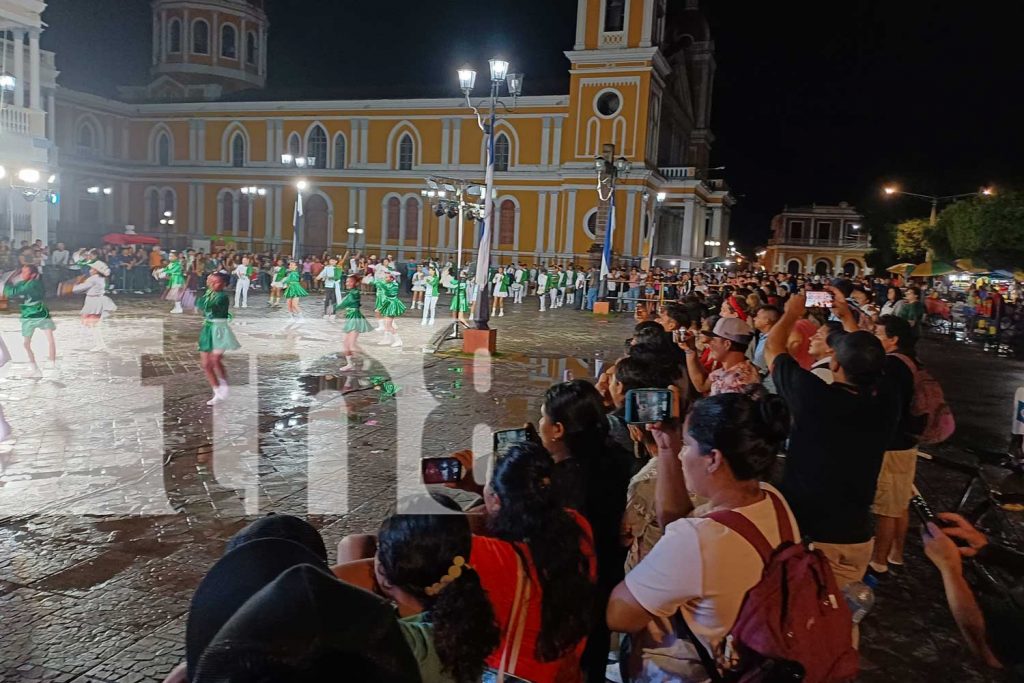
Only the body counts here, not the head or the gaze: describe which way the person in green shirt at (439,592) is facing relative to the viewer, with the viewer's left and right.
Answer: facing away from the viewer and to the left of the viewer

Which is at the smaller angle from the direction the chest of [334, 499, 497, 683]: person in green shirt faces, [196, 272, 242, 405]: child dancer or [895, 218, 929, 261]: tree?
the child dancer

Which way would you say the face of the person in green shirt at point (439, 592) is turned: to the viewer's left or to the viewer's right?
to the viewer's left
